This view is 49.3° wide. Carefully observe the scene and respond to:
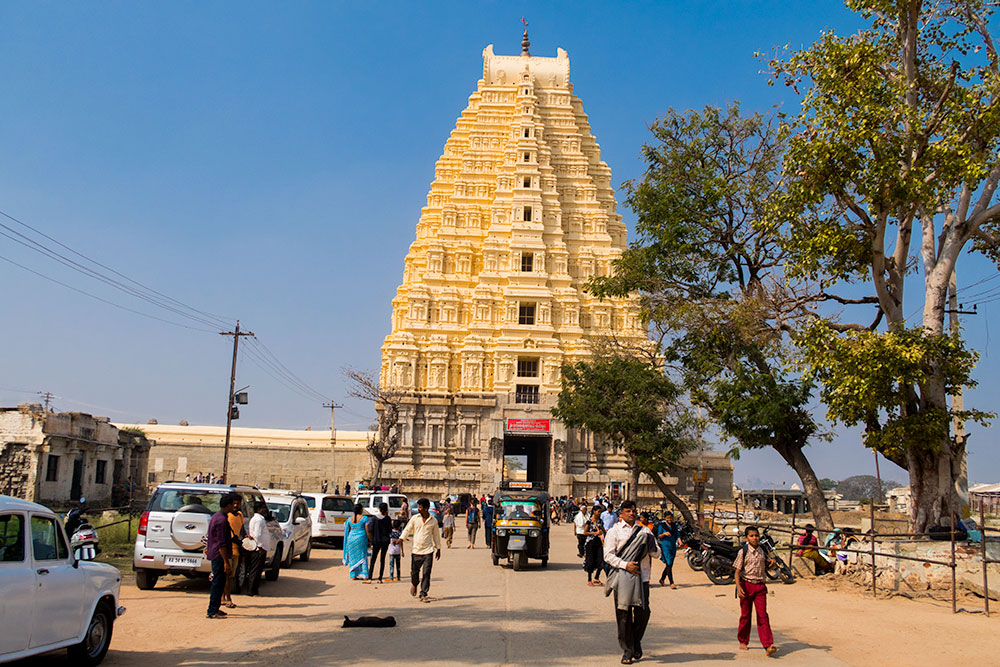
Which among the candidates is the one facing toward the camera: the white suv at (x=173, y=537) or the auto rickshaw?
the auto rickshaw

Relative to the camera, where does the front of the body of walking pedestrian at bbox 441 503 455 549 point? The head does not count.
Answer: away from the camera

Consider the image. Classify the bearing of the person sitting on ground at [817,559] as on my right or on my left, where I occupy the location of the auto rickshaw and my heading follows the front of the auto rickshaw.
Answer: on my left

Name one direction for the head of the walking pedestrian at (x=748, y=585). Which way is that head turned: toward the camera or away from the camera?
toward the camera

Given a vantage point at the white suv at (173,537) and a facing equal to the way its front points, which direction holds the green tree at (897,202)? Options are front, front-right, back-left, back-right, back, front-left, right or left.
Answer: front-right

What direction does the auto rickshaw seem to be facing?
toward the camera

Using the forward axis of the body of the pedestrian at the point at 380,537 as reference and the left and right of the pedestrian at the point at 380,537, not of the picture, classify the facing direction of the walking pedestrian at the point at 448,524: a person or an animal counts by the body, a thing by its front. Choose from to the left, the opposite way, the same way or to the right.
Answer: the same way

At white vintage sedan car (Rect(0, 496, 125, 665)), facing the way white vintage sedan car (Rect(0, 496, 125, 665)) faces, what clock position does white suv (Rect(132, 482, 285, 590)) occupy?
The white suv is roughly at 11 o'clock from the white vintage sedan car.

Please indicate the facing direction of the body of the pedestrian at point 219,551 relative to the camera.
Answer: to the viewer's right

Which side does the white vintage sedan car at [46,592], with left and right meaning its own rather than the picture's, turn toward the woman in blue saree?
front

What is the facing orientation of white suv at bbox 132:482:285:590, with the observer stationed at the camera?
facing away from the viewer and to the right of the viewer

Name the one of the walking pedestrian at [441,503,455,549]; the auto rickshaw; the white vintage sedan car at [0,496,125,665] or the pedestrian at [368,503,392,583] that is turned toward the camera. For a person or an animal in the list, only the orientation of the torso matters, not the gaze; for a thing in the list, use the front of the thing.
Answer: the auto rickshaw

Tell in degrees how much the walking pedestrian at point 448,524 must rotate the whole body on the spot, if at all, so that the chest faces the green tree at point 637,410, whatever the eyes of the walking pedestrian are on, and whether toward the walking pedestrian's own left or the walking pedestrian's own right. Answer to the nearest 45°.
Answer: approximately 45° to the walking pedestrian's own right

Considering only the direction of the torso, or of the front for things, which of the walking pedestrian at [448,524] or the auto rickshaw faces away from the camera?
the walking pedestrian
